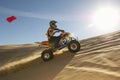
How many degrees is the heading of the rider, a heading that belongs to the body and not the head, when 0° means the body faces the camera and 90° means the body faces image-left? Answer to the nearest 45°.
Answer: approximately 270°

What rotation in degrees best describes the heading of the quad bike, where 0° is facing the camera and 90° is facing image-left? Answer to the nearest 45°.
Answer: approximately 270°
